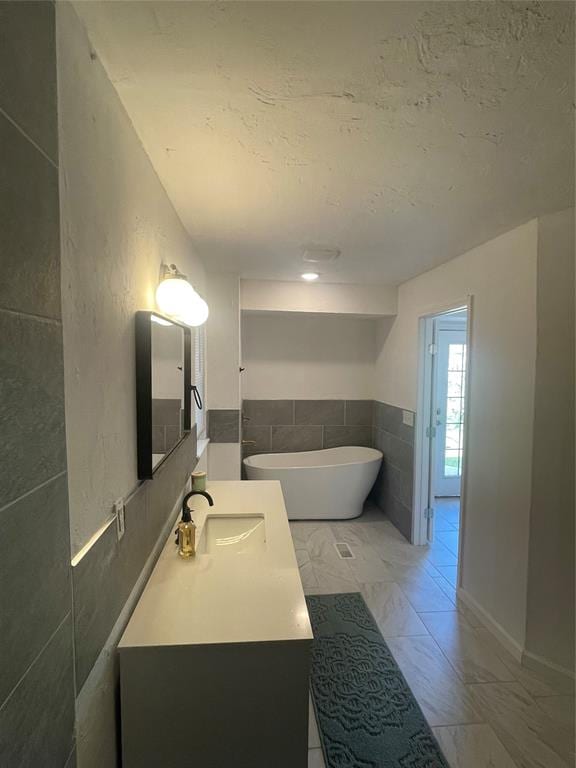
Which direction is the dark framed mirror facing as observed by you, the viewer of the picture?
facing to the right of the viewer

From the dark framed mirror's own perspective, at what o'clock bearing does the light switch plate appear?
The light switch plate is roughly at 11 o'clock from the dark framed mirror.

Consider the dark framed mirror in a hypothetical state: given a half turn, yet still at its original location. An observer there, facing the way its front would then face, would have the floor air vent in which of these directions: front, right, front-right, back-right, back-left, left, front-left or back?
back-right

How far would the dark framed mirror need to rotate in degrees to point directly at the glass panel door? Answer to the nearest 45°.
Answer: approximately 45° to its left

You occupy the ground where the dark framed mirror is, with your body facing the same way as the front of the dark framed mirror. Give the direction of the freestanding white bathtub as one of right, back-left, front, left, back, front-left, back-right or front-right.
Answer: front-left
